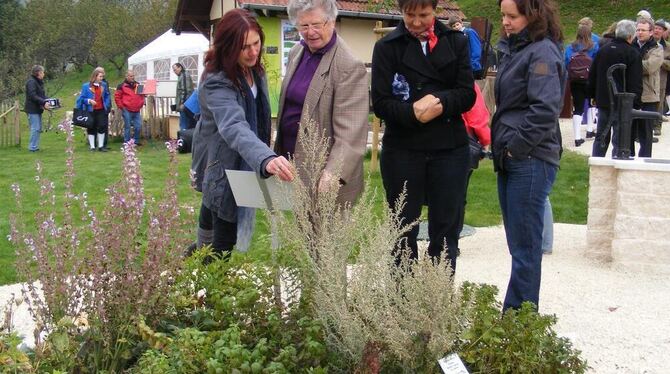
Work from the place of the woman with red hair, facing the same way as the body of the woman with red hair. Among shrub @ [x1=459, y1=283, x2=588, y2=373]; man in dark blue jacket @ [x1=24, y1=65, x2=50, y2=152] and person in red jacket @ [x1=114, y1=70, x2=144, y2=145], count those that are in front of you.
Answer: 1

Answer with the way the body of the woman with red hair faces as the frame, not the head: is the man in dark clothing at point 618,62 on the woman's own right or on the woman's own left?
on the woman's own left

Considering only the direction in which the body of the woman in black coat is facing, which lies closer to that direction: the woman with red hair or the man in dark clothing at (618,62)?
the woman with red hair

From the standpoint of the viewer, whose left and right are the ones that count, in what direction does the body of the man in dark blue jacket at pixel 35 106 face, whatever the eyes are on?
facing to the right of the viewer

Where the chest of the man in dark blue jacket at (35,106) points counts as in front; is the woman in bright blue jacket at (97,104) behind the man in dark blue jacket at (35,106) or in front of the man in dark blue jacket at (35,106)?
in front

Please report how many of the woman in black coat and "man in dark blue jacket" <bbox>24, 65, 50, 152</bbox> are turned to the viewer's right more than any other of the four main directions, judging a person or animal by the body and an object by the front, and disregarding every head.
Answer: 1

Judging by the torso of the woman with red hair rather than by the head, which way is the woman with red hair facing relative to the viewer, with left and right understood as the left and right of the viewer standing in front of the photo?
facing the viewer and to the right of the viewer

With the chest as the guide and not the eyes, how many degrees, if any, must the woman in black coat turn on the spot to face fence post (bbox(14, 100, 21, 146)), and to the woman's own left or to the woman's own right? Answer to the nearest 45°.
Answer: approximately 135° to the woman's own right

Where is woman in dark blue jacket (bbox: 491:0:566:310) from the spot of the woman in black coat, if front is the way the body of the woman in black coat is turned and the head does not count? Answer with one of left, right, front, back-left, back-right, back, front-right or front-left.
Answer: left

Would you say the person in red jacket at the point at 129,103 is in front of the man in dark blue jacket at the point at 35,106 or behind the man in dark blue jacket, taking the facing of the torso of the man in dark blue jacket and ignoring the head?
in front

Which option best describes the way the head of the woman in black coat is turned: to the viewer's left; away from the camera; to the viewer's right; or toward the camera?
toward the camera

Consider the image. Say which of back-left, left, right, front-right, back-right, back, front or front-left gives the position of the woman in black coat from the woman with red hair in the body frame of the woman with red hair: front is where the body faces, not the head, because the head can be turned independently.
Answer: front-left

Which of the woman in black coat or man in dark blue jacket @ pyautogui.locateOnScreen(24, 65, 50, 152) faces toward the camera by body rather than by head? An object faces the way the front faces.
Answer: the woman in black coat

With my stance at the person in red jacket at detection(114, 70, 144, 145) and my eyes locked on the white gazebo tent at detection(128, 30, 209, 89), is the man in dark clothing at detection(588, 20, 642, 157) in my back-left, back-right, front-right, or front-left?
back-right

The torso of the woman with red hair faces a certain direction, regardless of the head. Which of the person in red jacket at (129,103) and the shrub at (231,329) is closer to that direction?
the shrub

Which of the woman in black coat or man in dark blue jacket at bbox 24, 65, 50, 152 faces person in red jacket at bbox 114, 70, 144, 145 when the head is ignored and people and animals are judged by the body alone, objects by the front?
the man in dark blue jacket

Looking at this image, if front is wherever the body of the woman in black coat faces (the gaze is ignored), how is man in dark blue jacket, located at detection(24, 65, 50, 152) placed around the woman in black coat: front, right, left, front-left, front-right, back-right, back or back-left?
back-right

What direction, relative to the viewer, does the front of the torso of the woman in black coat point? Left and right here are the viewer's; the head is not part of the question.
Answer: facing the viewer

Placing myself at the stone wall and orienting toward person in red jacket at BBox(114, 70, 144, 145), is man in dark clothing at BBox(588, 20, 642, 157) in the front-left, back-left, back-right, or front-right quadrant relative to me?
front-right
